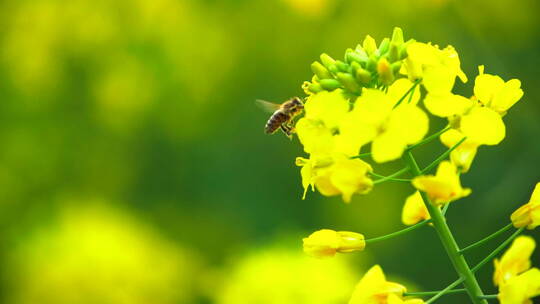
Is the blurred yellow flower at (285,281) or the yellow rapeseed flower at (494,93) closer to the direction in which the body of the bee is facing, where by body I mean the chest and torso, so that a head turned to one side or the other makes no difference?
the yellow rapeseed flower

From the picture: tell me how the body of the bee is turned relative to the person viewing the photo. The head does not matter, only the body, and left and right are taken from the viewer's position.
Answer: facing to the right of the viewer

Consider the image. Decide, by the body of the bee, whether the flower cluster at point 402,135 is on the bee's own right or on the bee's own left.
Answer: on the bee's own right

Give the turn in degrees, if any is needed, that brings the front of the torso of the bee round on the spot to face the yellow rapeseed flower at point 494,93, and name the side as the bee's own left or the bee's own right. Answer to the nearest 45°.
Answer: approximately 45° to the bee's own right

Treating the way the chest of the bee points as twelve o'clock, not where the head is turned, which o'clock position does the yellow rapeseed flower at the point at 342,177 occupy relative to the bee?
The yellow rapeseed flower is roughly at 12 o'clock from the bee.
